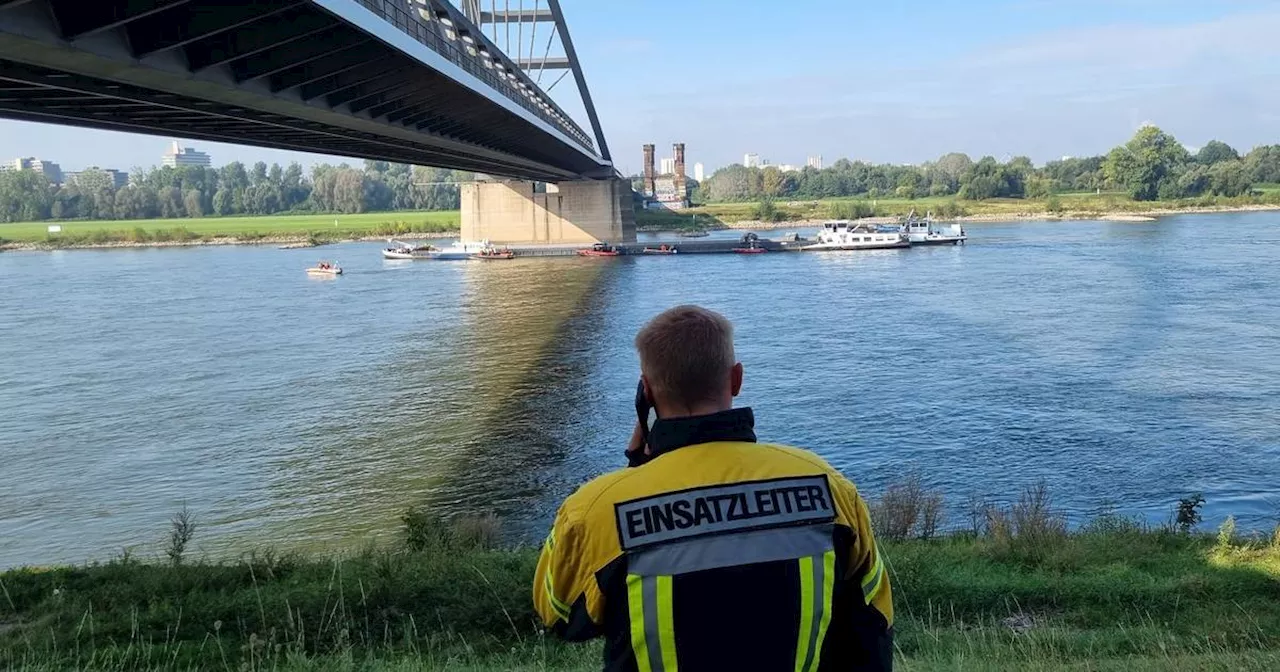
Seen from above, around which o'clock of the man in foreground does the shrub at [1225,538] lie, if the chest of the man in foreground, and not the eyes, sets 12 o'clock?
The shrub is roughly at 1 o'clock from the man in foreground.

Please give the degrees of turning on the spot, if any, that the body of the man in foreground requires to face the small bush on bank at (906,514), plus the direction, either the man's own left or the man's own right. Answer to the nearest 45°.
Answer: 0° — they already face it

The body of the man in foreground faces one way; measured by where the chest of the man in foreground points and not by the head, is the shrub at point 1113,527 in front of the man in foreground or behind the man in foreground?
in front

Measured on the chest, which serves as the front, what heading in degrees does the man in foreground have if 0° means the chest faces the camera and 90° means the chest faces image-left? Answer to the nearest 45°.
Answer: approximately 180°

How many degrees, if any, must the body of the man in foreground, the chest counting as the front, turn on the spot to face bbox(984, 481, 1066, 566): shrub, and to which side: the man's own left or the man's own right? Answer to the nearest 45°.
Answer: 0° — they already face it

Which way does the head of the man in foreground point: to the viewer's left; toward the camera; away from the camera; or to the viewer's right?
away from the camera

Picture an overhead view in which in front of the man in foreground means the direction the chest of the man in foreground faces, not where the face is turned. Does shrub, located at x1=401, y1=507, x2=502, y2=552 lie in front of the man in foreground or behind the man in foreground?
in front
